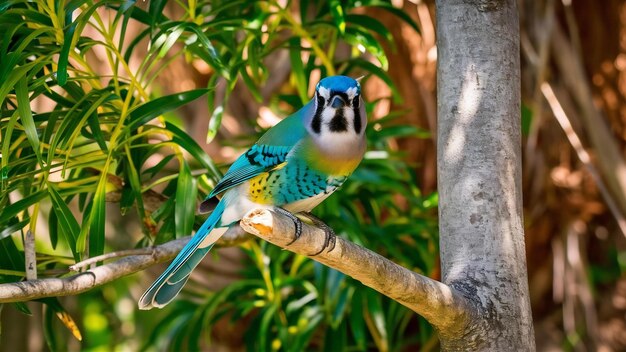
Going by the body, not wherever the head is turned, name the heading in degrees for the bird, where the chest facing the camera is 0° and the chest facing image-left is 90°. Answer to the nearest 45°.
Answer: approximately 315°

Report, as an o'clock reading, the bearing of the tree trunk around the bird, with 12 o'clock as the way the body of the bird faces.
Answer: The tree trunk is roughly at 11 o'clock from the bird.
